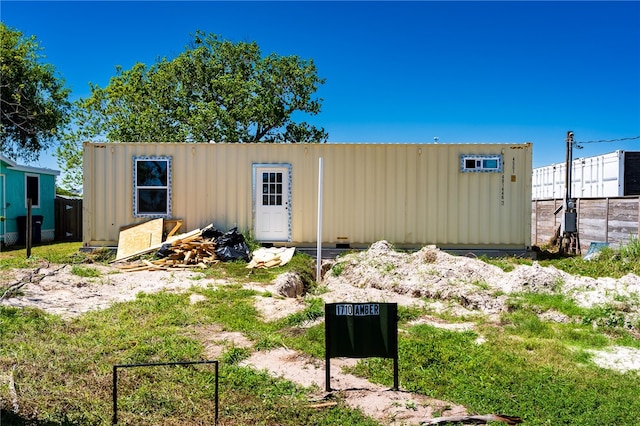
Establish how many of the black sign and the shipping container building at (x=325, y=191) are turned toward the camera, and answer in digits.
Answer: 2

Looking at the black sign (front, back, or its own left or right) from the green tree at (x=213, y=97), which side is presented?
back

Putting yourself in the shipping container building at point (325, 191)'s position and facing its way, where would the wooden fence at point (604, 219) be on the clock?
The wooden fence is roughly at 9 o'clock from the shipping container building.

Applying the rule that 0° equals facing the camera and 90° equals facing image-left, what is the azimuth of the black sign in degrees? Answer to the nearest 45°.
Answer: approximately 0°

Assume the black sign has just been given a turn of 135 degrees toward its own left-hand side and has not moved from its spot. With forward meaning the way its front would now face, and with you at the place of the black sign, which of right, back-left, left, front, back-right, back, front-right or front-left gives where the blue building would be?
left

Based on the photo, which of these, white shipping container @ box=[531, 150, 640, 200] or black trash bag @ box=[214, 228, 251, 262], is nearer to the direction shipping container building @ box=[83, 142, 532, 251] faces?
the black trash bag

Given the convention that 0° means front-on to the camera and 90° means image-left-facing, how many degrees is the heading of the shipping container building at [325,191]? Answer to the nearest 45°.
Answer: approximately 0°

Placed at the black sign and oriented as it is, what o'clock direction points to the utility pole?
The utility pole is roughly at 7 o'clock from the black sign.
